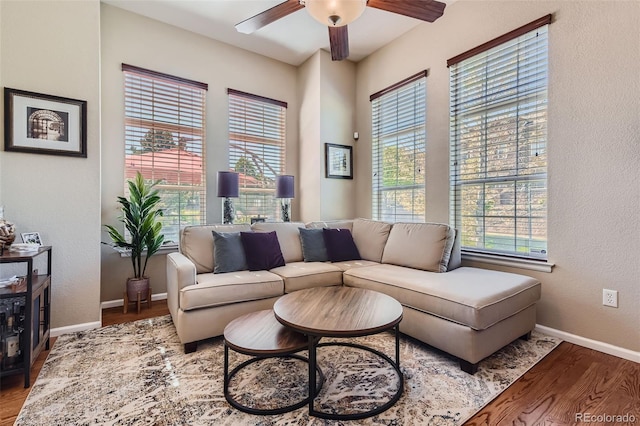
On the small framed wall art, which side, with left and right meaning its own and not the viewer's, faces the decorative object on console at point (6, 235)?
right

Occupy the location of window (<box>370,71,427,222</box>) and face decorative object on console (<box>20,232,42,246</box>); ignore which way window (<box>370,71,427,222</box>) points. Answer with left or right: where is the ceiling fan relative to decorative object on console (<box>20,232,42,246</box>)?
left

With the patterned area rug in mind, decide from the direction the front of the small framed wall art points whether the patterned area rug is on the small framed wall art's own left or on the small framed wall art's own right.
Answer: on the small framed wall art's own right

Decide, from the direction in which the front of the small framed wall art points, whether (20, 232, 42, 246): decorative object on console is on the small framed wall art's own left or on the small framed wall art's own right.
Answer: on the small framed wall art's own right

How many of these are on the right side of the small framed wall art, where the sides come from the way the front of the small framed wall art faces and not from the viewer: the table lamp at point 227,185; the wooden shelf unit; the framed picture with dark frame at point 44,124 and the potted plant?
4

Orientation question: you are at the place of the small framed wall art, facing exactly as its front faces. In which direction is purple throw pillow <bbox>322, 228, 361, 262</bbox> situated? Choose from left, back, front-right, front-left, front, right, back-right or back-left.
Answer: front-right

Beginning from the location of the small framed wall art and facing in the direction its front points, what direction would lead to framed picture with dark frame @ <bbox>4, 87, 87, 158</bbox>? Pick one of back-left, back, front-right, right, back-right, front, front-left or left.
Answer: right

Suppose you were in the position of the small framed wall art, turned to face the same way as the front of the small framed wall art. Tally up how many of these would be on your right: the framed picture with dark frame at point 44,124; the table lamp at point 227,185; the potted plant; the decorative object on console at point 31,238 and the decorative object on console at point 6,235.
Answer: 5

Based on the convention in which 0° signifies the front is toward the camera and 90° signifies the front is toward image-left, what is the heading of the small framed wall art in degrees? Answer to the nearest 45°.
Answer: approximately 315°

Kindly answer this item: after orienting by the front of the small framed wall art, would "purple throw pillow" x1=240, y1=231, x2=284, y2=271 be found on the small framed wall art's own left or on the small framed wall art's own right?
on the small framed wall art's own right

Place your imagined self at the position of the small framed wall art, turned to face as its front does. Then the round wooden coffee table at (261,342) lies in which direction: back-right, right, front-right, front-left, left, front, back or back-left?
front-right
